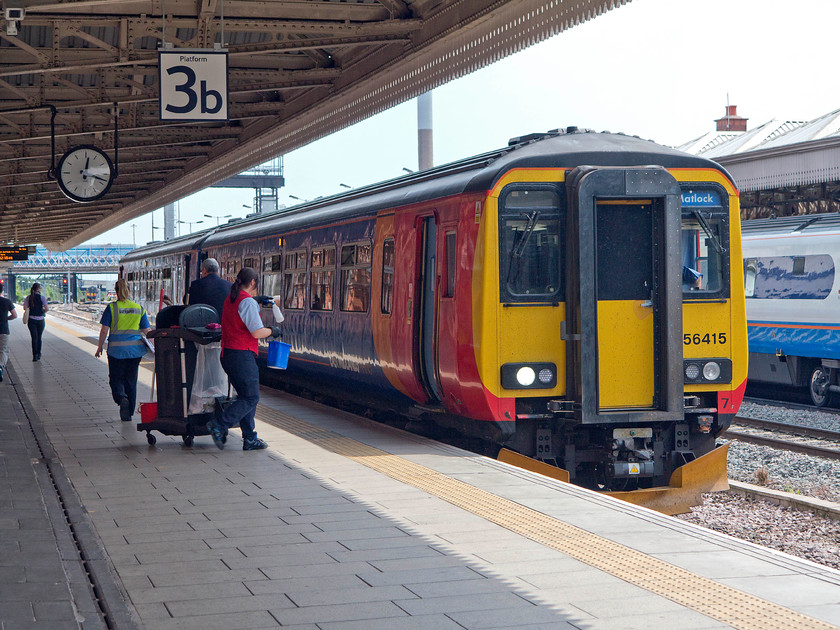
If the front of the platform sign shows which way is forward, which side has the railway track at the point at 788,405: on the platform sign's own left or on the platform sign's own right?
on the platform sign's own left

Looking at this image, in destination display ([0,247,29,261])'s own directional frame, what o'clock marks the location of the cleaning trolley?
The cleaning trolley is roughly at 12 o'clock from the destination display.

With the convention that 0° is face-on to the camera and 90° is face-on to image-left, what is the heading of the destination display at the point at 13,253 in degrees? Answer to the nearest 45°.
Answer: approximately 0°

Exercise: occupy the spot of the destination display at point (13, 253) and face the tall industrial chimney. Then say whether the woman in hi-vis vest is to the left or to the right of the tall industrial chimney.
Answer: right

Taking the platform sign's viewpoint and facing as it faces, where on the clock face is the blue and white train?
The blue and white train is roughly at 8 o'clock from the platform sign.

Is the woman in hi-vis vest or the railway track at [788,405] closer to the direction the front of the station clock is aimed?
the woman in hi-vis vest

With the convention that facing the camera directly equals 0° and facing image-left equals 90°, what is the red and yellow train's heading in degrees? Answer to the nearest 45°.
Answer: approximately 315°

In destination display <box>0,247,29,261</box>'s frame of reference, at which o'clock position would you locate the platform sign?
The platform sign is roughly at 12 o'clock from the destination display.

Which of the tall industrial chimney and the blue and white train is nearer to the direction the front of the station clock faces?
the blue and white train
